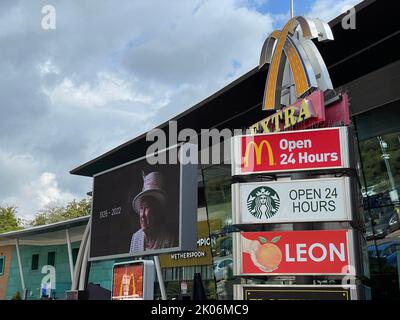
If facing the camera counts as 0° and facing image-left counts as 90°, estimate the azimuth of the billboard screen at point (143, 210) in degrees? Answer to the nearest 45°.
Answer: approximately 45°

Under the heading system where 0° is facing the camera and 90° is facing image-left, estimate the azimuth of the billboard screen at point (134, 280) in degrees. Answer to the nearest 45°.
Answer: approximately 45°
